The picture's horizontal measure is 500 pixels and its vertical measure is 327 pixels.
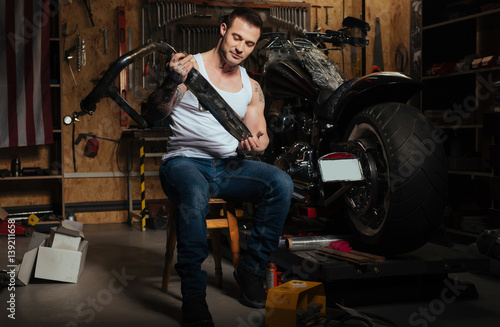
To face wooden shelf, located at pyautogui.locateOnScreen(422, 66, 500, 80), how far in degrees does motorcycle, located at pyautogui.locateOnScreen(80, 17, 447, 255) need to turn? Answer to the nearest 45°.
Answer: approximately 90° to its right

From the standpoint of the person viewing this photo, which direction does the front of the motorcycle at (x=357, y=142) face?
facing away from the viewer and to the left of the viewer

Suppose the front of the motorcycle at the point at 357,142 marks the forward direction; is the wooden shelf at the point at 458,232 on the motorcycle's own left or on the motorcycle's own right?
on the motorcycle's own right

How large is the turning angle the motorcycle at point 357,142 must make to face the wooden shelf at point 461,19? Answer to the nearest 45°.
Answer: approximately 90° to its right

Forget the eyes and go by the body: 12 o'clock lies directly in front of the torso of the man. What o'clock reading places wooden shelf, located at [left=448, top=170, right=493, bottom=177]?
The wooden shelf is roughly at 9 o'clock from the man.

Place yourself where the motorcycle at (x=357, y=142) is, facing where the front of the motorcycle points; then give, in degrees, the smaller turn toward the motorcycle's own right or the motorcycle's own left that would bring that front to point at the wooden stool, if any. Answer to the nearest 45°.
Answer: approximately 45° to the motorcycle's own left

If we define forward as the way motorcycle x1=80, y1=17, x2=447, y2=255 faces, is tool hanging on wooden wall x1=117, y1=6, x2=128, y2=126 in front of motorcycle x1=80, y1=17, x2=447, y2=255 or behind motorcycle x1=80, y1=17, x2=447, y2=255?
in front

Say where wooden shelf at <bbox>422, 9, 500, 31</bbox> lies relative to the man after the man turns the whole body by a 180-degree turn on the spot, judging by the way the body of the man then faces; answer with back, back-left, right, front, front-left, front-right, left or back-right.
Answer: right

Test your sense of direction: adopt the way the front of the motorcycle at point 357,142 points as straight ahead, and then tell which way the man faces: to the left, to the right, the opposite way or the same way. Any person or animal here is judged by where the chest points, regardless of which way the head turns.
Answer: the opposite way

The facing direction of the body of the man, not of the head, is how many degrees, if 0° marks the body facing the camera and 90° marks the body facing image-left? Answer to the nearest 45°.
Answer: approximately 315°

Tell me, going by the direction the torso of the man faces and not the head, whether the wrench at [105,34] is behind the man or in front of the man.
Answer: behind
